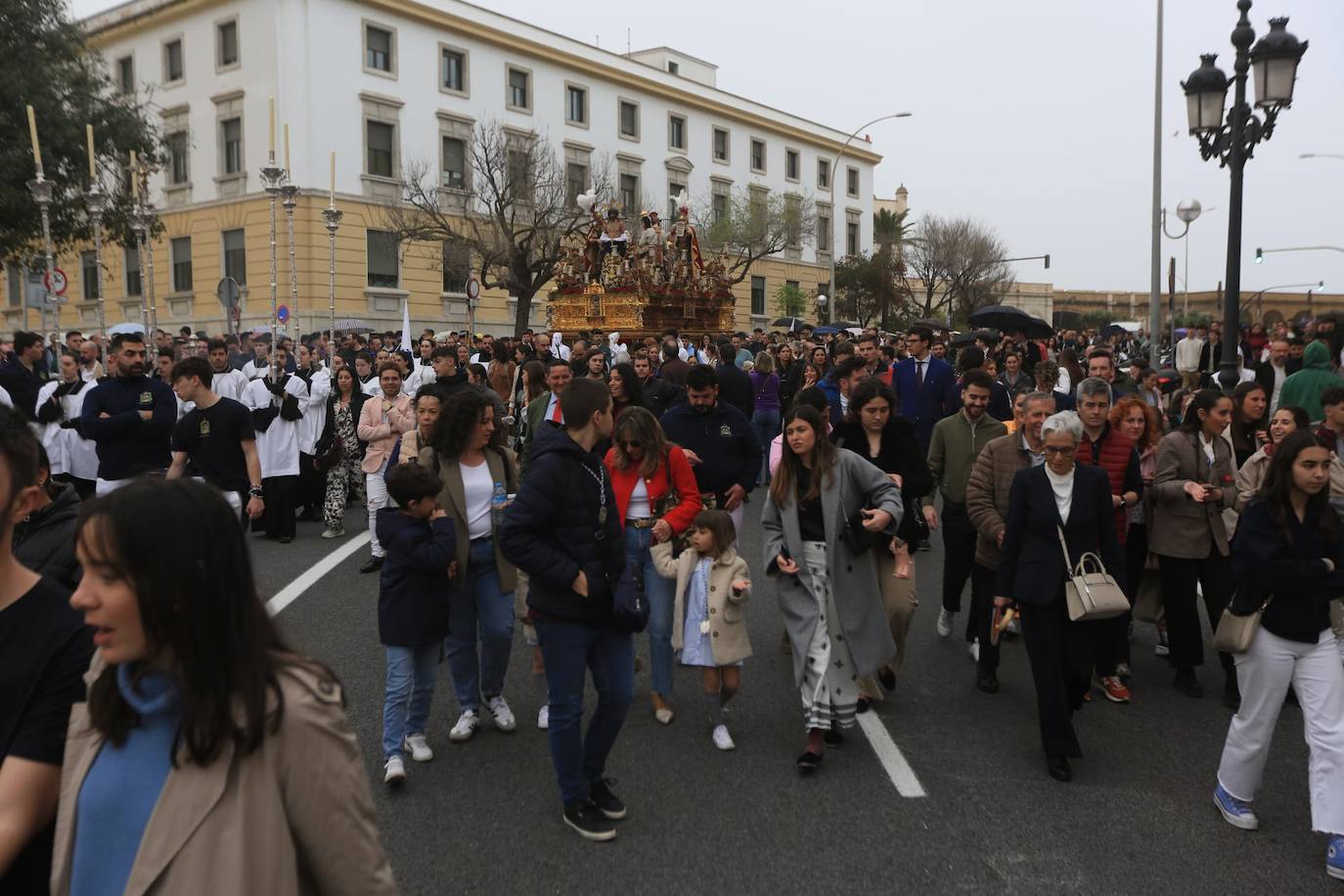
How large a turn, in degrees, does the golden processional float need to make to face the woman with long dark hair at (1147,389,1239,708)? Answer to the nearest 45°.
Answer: approximately 45° to its left

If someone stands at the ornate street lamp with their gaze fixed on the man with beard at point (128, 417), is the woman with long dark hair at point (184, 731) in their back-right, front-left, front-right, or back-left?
front-left

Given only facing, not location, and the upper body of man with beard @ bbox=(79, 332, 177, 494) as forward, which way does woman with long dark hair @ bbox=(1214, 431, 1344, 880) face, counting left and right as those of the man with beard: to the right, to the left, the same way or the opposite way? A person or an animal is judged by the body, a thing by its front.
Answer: the same way

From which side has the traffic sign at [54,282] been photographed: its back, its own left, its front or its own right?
front

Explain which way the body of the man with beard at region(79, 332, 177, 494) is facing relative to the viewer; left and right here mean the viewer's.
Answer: facing the viewer

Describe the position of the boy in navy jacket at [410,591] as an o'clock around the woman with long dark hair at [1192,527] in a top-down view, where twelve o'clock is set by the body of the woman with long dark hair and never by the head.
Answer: The boy in navy jacket is roughly at 3 o'clock from the woman with long dark hair.

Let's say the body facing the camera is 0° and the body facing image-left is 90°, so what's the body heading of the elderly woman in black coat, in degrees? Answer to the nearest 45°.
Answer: approximately 0°

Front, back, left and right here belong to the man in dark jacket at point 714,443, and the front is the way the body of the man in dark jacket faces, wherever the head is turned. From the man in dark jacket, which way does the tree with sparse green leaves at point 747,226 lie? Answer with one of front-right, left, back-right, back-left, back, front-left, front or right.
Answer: back

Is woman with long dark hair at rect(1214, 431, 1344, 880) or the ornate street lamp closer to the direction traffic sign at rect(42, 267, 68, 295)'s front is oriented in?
the woman with long dark hair

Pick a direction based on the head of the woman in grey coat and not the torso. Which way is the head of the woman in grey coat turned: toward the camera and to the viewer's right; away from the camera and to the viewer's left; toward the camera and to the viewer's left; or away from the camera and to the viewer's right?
toward the camera and to the viewer's left

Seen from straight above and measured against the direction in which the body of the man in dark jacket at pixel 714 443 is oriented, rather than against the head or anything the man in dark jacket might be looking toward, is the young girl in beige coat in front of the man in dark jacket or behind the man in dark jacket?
in front
